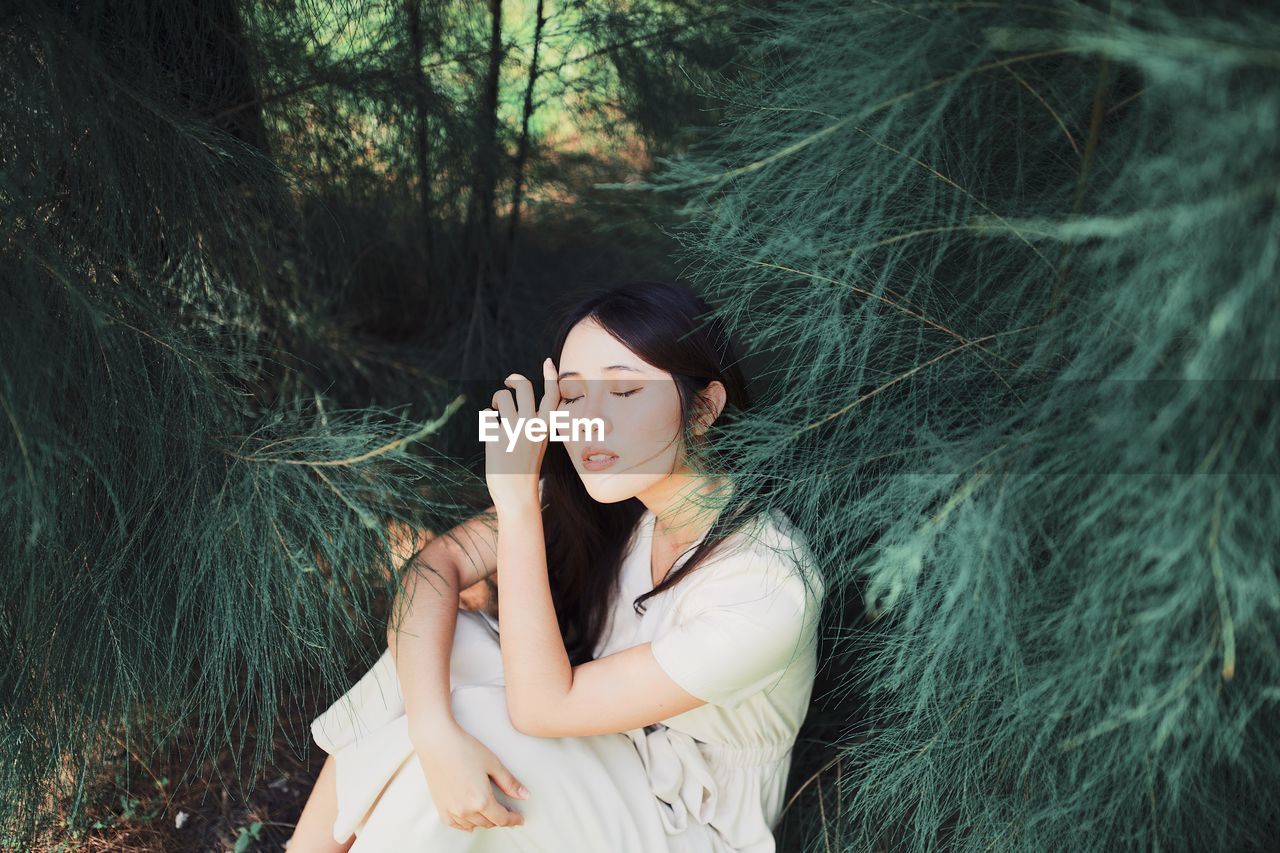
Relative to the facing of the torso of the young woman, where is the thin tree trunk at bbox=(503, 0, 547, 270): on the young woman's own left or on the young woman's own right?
on the young woman's own right

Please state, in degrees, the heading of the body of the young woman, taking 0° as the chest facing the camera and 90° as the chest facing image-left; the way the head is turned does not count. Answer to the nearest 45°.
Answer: approximately 45°
